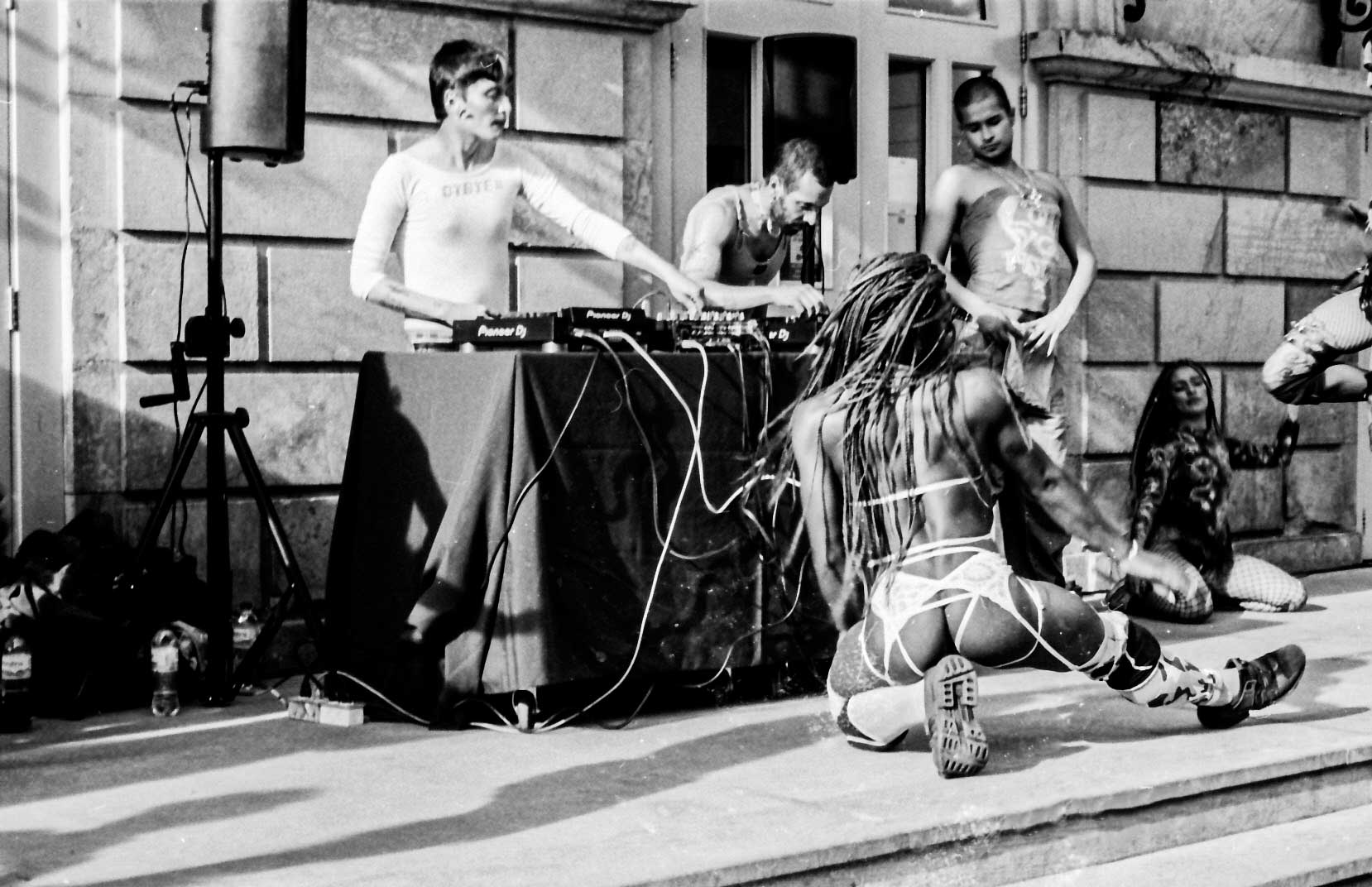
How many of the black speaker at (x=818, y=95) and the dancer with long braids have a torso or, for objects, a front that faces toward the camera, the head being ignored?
1

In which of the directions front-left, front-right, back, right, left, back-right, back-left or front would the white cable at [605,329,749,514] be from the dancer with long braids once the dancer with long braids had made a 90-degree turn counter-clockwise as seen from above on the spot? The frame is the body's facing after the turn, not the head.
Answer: front-right

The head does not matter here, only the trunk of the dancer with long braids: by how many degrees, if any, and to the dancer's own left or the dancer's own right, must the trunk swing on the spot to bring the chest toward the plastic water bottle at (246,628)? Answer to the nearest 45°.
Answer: approximately 45° to the dancer's own left

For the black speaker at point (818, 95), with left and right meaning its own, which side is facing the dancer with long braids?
front

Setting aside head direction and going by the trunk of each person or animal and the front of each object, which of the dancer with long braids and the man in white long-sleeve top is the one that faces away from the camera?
the dancer with long braids

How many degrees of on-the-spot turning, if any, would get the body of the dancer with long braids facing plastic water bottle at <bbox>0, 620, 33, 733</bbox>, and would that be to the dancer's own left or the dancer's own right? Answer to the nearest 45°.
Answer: approximately 90° to the dancer's own left

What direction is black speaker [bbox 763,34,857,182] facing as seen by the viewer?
toward the camera

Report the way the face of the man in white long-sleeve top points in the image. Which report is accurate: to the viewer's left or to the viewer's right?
to the viewer's right

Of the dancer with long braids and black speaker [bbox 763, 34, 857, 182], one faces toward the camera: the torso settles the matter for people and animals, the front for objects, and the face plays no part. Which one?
the black speaker

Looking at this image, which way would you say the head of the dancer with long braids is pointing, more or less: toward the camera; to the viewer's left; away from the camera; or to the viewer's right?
away from the camera

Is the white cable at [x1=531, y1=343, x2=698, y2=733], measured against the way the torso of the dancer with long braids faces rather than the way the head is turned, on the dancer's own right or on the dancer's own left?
on the dancer's own left

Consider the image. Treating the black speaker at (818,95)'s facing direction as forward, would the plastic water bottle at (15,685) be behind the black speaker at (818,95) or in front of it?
in front

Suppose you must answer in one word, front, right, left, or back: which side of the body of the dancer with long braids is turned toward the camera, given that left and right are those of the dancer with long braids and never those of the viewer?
back

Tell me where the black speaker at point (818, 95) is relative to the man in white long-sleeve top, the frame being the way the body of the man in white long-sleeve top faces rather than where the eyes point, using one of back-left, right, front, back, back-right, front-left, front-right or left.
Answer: left
